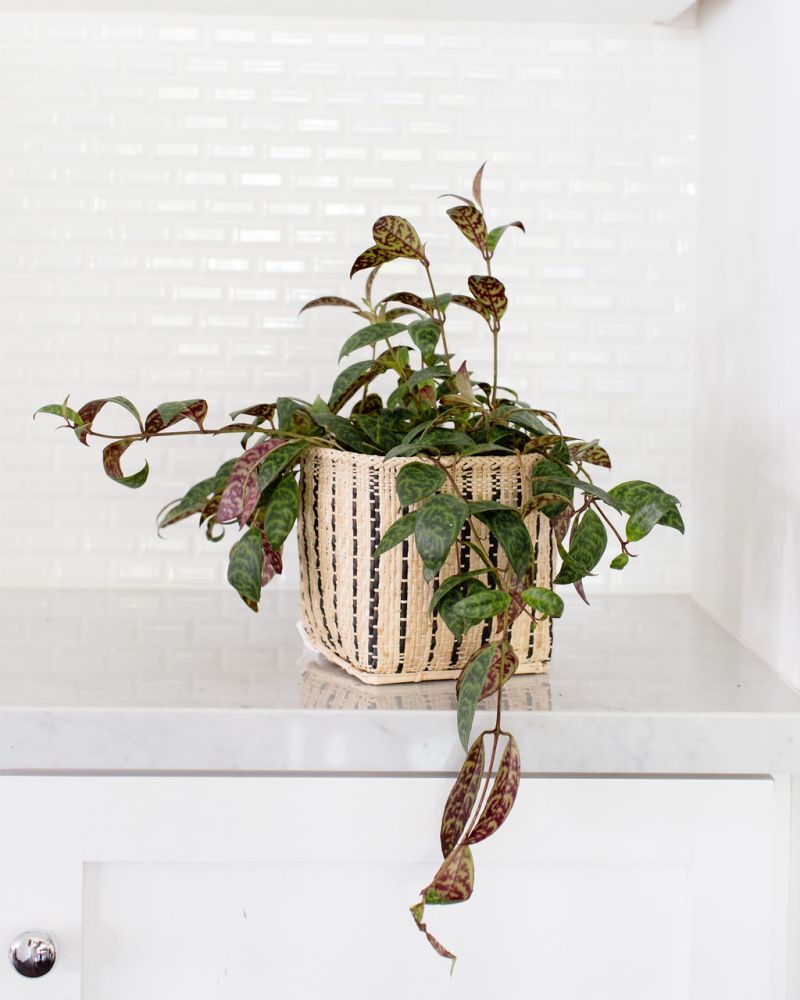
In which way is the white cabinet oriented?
toward the camera
